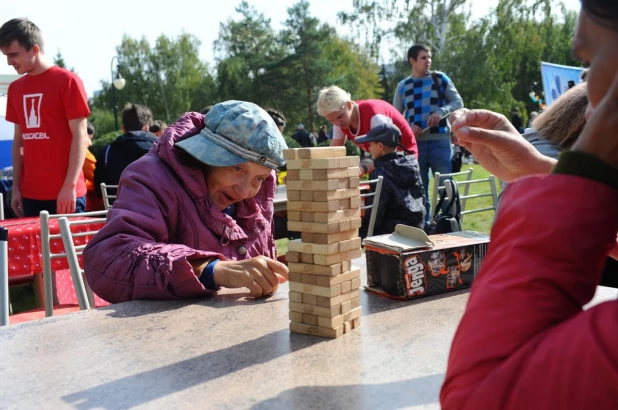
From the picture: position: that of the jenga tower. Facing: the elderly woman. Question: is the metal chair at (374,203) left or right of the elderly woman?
right

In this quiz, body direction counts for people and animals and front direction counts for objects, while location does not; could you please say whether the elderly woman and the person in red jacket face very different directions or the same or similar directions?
very different directions

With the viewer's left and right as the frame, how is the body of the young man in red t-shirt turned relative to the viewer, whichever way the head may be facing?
facing the viewer and to the left of the viewer

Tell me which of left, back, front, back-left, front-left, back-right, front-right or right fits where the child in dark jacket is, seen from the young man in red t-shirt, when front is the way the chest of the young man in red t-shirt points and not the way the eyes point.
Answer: back-left

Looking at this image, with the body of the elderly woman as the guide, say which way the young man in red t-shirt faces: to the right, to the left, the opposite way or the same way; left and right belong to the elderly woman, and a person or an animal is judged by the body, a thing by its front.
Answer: to the right

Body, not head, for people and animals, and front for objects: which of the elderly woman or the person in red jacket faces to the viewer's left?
the person in red jacket

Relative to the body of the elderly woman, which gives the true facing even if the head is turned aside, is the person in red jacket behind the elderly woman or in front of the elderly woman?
in front

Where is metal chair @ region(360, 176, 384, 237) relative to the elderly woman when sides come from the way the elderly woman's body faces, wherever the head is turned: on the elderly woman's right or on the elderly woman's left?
on the elderly woman's left

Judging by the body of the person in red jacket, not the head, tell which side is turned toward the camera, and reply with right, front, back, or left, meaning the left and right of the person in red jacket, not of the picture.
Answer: left

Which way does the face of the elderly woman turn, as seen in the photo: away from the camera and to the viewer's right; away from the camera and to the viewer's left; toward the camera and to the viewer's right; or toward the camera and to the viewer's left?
toward the camera and to the viewer's right

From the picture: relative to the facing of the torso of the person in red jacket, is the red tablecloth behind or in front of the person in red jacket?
in front

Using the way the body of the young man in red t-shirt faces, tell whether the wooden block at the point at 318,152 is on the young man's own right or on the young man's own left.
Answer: on the young man's own left

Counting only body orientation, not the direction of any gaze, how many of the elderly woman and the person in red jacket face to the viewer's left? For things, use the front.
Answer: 1

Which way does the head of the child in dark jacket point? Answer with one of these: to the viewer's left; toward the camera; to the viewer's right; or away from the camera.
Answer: to the viewer's left

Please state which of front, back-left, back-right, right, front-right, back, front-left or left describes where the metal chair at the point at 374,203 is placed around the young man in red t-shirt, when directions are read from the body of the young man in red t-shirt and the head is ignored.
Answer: back-left
